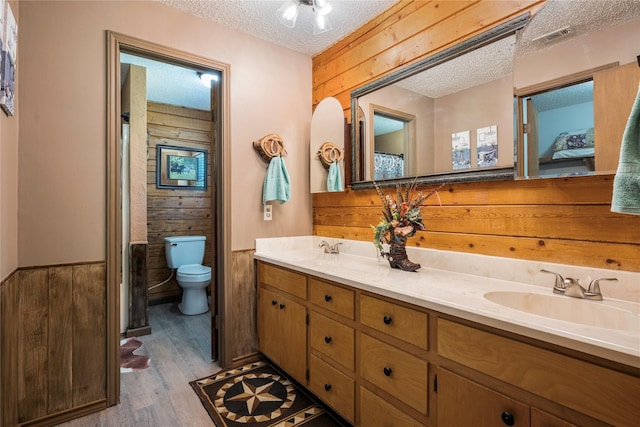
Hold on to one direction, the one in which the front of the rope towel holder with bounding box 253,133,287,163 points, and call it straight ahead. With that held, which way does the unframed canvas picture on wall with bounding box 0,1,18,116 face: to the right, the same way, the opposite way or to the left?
to the left

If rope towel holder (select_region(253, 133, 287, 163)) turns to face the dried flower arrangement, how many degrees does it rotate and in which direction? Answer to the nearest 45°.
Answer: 0° — it already faces it

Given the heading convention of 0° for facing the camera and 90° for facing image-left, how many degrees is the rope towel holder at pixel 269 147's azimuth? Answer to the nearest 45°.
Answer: approximately 315°

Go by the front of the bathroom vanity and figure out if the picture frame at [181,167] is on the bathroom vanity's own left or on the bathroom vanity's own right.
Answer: on the bathroom vanity's own right

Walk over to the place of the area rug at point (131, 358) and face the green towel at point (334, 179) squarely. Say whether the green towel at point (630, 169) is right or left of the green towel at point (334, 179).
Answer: right

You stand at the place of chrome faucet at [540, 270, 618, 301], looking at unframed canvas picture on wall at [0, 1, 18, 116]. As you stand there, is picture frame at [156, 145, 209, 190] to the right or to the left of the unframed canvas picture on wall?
right

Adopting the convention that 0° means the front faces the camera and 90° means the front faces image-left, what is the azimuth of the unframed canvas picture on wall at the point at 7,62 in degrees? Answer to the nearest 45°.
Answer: approximately 270°

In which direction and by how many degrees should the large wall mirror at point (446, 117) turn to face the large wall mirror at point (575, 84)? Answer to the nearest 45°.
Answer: approximately 90° to its left

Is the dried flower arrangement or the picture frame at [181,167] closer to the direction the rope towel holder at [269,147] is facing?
the dried flower arrangement

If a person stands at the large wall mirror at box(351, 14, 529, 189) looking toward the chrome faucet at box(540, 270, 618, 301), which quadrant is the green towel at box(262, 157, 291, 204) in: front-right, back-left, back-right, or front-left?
back-right

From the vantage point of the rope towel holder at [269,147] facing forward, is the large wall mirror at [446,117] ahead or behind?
ahead

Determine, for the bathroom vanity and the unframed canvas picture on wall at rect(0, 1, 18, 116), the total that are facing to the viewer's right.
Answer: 1
